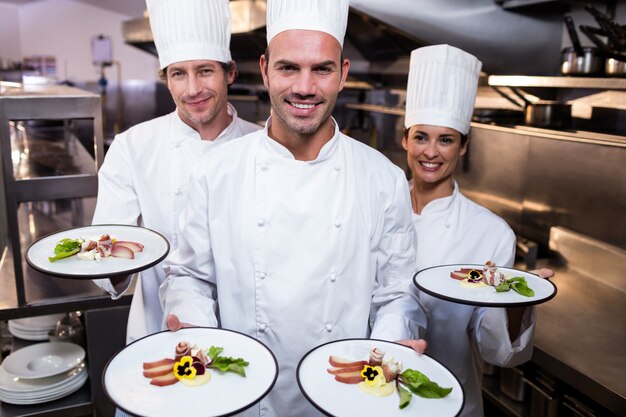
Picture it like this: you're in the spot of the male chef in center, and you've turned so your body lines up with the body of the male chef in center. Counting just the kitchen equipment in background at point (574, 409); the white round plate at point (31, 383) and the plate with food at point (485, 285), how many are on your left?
2

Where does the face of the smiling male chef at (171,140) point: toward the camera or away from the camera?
toward the camera

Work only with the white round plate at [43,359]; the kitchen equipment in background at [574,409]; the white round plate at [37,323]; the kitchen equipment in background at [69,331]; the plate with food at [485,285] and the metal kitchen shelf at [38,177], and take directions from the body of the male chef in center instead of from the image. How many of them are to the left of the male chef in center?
2

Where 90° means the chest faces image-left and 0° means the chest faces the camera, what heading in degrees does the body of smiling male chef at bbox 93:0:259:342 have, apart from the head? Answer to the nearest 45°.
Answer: approximately 0°

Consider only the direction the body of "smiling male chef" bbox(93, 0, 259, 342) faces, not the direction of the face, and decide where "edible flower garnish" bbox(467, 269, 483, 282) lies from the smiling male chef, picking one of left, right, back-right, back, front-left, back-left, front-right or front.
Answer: front-left

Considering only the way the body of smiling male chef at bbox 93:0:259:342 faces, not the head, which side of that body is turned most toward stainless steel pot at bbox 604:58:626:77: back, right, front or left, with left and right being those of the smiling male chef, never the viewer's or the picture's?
left

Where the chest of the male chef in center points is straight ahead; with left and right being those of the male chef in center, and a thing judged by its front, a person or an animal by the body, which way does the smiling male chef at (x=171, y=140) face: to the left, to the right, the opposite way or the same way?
the same way

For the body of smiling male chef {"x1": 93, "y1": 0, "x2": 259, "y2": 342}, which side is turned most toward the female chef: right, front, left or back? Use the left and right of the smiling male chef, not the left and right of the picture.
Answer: left

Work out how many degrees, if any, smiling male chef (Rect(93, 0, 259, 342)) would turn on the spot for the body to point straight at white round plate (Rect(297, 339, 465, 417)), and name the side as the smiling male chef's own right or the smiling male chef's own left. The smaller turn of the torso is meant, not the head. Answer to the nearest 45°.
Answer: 0° — they already face it

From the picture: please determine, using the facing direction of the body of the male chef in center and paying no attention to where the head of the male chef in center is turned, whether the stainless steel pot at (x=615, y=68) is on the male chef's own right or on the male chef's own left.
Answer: on the male chef's own left

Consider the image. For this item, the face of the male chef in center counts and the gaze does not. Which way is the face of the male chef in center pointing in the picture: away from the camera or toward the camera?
toward the camera

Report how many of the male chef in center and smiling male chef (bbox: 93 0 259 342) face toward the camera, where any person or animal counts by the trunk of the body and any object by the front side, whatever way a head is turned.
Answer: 2

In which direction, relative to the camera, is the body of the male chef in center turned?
toward the camera
